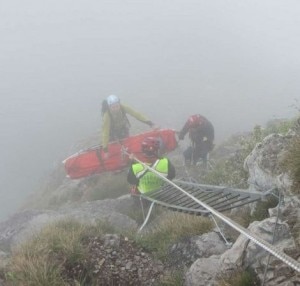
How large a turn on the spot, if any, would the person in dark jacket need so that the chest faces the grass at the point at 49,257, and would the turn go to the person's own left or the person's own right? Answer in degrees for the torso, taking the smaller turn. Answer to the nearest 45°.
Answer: approximately 45° to the person's own left

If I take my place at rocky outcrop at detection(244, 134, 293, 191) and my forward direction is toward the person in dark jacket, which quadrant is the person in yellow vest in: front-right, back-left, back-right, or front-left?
front-left

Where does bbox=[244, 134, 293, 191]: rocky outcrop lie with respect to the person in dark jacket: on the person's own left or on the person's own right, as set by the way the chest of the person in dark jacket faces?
on the person's own left

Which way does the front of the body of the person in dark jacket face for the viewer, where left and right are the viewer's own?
facing the viewer and to the left of the viewer

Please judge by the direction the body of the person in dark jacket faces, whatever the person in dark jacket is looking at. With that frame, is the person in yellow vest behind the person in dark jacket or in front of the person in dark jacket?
in front
